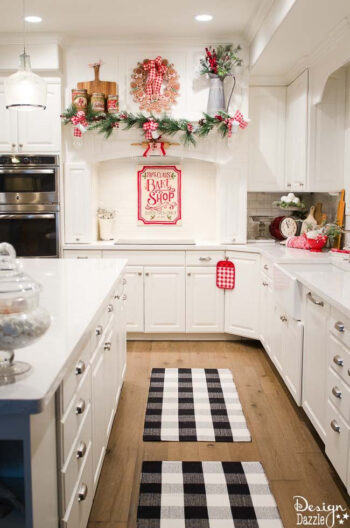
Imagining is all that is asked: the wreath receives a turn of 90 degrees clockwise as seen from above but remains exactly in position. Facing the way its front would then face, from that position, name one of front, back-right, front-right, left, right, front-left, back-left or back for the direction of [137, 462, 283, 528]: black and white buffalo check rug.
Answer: left

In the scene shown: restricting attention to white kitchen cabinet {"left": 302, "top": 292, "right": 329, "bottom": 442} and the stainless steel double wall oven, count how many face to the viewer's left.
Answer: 1

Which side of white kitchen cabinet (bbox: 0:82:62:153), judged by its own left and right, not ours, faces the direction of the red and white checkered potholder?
left

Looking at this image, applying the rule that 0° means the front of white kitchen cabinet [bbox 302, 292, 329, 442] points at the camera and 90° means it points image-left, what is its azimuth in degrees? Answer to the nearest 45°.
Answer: approximately 90°

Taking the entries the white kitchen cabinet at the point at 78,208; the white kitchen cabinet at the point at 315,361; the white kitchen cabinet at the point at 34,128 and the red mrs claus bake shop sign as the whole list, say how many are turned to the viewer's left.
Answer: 1

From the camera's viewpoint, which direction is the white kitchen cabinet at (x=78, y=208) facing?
toward the camera

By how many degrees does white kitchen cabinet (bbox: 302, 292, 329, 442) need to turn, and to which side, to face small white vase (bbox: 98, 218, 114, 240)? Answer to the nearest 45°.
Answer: approximately 45° to its right

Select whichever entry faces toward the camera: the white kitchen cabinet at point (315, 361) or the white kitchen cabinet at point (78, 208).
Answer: the white kitchen cabinet at point (78, 208)

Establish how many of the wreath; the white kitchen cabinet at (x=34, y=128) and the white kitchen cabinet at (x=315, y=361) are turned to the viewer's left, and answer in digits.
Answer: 1

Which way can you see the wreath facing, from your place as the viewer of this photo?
facing the viewer

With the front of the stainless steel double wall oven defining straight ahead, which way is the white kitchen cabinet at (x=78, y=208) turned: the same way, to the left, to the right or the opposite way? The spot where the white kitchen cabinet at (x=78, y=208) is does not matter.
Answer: the same way

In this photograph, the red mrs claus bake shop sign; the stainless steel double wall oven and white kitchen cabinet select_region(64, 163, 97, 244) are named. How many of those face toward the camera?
3

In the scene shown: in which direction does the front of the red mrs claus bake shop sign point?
toward the camera
